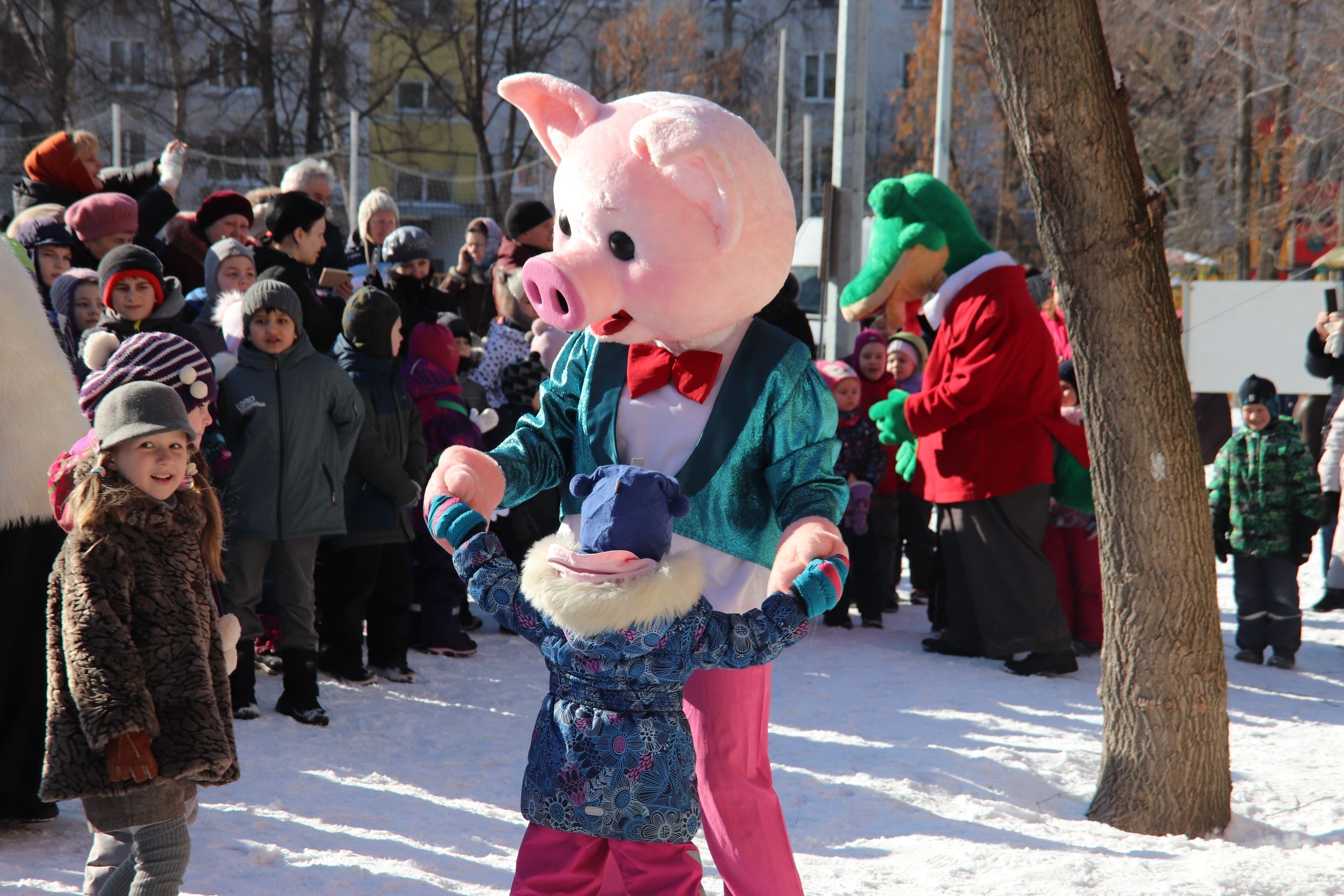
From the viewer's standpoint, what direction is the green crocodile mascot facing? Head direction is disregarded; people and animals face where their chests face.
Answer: to the viewer's left

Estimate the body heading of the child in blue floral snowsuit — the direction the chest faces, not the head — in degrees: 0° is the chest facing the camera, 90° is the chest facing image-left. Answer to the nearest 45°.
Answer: approximately 180°

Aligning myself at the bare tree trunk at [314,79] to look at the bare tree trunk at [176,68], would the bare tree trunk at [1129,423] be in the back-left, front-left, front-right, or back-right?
back-left

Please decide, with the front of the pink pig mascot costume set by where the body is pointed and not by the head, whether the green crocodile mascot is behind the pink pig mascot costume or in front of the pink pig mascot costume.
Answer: behind

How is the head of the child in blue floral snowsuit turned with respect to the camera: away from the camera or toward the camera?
away from the camera

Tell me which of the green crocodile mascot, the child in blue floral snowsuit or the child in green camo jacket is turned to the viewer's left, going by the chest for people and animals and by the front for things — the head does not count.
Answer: the green crocodile mascot

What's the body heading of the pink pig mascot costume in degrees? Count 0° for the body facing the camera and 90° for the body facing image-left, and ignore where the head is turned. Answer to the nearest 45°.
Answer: approximately 45°

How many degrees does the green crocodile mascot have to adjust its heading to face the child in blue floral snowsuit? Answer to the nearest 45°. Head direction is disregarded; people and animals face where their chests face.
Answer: approximately 90° to its left
